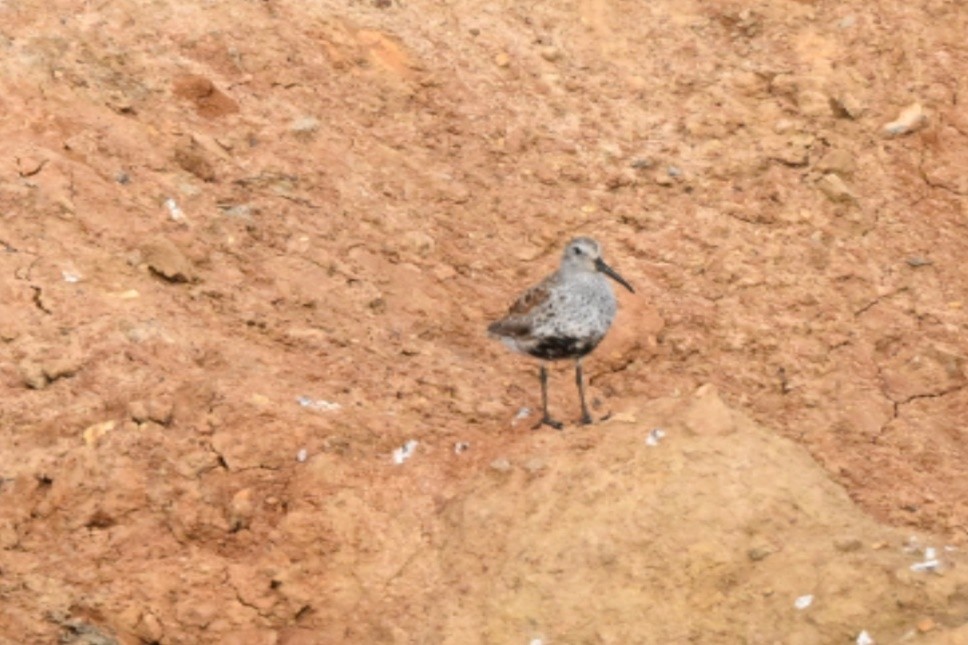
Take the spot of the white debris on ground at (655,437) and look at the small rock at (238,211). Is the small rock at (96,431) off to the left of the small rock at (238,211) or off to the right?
left

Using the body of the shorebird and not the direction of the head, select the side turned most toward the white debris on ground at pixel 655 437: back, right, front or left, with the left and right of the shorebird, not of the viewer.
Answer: front

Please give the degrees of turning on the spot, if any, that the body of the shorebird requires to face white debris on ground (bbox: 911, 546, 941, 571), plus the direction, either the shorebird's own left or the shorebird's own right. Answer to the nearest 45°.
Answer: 0° — it already faces it

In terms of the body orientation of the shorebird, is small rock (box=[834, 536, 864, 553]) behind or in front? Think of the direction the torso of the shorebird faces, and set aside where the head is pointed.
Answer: in front

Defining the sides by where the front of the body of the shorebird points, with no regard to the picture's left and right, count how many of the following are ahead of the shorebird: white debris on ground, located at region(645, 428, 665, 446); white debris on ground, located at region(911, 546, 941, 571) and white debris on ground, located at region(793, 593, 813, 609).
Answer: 3

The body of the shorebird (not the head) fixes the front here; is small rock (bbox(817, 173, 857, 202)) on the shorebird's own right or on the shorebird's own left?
on the shorebird's own left

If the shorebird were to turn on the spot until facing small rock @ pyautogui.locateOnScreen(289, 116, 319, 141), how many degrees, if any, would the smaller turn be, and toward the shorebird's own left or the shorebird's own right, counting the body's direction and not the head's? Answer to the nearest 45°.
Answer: approximately 180°

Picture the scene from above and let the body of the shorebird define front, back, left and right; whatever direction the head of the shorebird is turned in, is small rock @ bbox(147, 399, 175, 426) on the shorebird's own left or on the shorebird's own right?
on the shorebird's own right

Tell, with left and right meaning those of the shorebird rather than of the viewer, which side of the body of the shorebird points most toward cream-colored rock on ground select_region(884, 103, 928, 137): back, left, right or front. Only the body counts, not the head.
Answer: left

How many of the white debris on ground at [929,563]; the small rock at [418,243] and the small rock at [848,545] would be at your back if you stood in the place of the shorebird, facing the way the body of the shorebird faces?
1

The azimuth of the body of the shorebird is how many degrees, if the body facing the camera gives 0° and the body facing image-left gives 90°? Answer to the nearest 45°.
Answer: approximately 315°

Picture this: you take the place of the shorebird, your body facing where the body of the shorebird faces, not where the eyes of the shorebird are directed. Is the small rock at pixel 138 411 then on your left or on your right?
on your right
